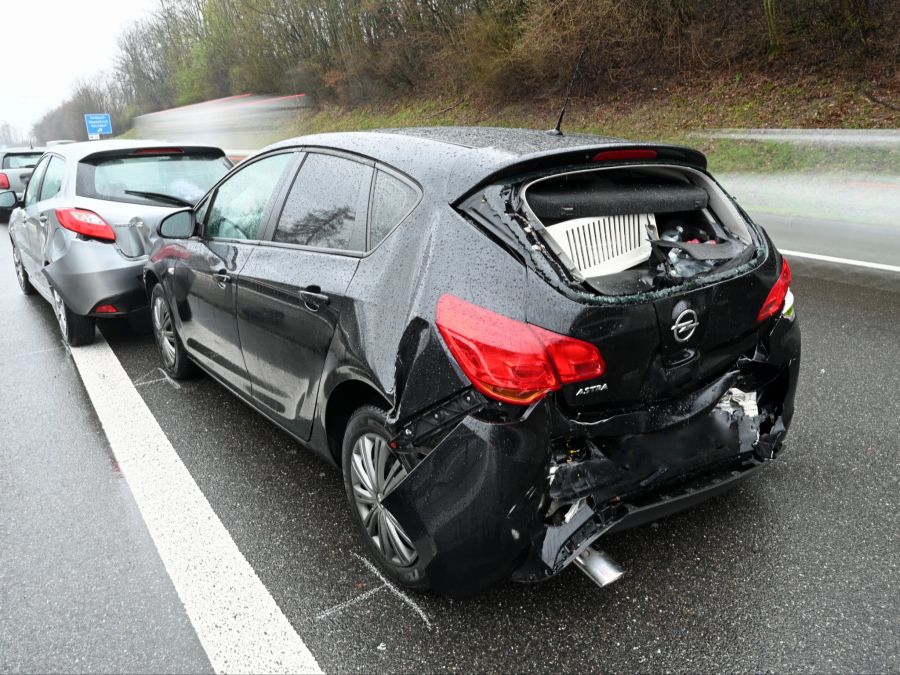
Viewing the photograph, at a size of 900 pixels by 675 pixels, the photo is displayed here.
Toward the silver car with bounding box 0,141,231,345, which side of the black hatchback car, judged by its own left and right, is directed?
front

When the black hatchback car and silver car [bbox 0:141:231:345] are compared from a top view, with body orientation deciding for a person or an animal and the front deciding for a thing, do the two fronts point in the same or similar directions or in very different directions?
same or similar directions

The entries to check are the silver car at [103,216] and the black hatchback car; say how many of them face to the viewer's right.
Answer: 0

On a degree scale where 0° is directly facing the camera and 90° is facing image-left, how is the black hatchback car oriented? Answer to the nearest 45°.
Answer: approximately 135°

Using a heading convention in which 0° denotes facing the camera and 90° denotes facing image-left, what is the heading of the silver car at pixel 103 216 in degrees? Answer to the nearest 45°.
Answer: approximately 135°

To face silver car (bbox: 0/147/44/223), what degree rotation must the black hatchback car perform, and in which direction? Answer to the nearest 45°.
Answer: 0° — it already faces it

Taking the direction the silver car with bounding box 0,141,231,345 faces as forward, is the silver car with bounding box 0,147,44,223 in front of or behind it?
in front
